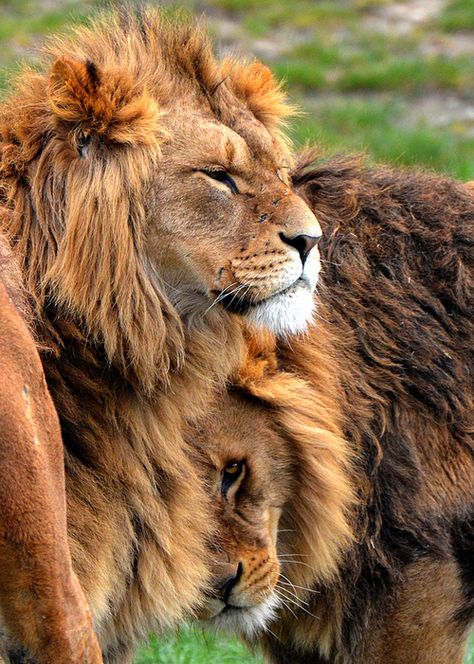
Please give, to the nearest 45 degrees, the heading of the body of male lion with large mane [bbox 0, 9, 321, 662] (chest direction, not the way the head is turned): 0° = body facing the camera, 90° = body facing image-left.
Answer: approximately 315°

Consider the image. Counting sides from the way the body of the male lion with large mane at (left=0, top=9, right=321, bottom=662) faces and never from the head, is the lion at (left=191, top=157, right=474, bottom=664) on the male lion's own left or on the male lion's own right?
on the male lion's own left
